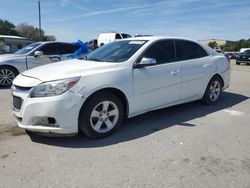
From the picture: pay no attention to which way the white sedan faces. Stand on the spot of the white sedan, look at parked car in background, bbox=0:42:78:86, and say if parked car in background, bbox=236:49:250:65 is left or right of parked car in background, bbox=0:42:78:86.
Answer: right

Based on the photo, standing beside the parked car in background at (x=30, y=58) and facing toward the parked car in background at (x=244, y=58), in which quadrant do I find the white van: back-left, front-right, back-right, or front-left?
front-left

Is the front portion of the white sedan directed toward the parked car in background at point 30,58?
no

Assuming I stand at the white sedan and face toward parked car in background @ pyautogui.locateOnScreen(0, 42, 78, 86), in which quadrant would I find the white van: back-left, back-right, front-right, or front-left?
front-right

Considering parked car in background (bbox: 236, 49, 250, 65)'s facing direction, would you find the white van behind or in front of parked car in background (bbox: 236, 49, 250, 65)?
in front

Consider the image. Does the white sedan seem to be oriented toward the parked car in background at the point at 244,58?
no

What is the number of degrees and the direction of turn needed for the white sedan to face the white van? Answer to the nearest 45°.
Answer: approximately 135° to its right

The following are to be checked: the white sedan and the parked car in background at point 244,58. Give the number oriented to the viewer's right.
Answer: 0

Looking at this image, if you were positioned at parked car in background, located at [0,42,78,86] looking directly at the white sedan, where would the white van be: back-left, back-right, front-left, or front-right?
back-left

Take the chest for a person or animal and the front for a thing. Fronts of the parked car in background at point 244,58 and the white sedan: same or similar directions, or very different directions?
same or similar directions

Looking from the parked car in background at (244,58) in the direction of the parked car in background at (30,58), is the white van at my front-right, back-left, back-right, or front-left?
front-right

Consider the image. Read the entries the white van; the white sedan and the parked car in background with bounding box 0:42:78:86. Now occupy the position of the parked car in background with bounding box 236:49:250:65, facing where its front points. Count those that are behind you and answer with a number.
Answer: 0
